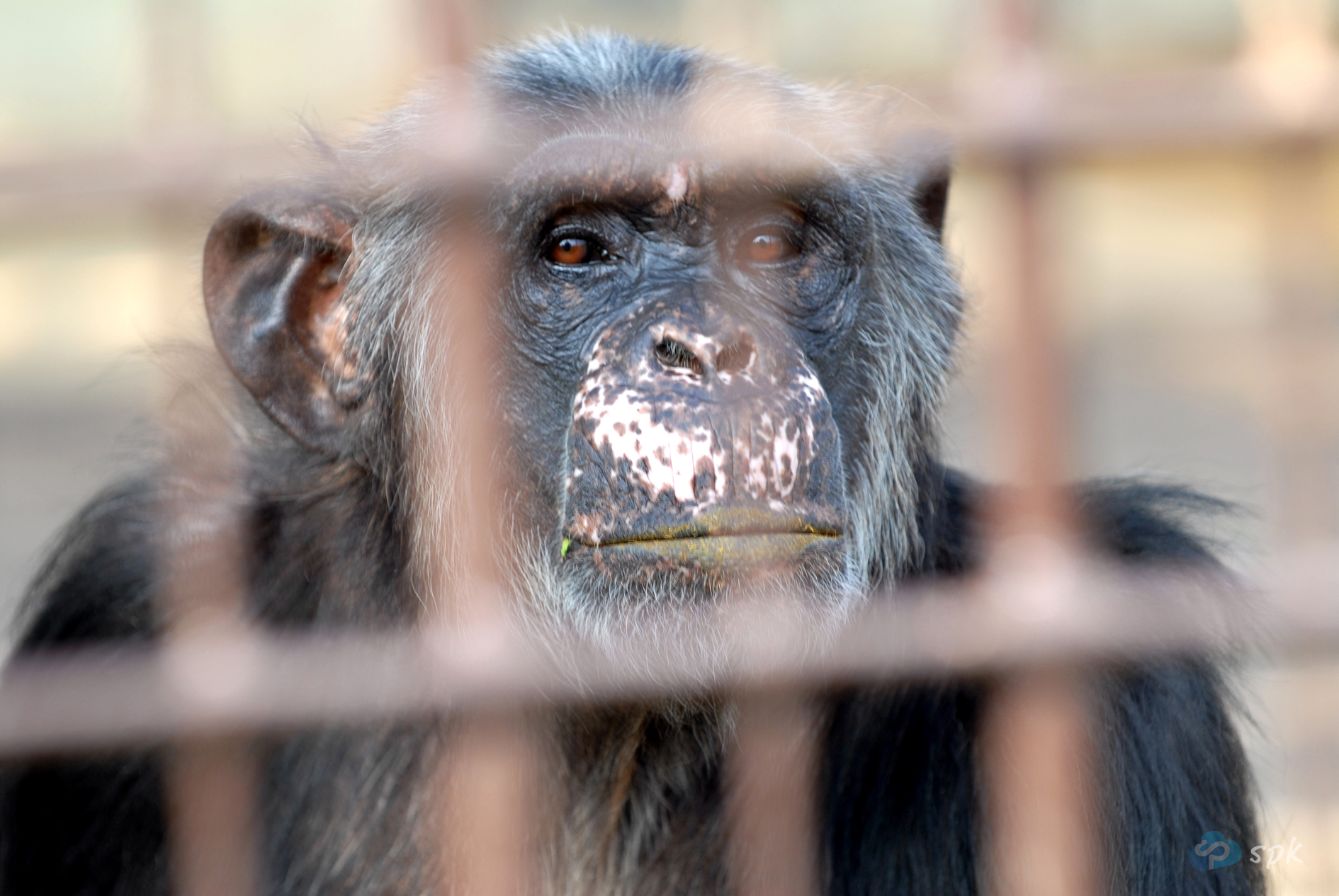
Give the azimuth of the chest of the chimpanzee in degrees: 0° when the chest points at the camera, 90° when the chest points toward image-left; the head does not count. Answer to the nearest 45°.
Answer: approximately 0°
